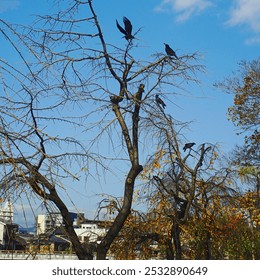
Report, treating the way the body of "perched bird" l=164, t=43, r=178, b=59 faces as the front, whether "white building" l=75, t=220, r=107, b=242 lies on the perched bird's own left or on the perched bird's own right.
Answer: on the perched bird's own right

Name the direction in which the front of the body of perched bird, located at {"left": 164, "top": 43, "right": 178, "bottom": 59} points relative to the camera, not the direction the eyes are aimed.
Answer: to the viewer's left
